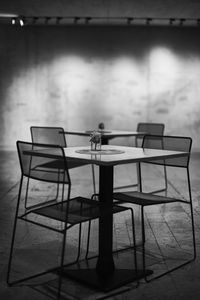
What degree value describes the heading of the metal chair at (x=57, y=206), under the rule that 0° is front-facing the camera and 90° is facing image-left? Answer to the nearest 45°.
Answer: approximately 225°

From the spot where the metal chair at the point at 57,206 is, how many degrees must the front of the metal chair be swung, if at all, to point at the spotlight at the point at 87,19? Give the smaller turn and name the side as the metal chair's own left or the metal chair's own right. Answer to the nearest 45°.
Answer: approximately 45° to the metal chair's own left

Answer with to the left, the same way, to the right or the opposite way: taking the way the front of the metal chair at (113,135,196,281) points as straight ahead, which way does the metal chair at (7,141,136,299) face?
the opposite way

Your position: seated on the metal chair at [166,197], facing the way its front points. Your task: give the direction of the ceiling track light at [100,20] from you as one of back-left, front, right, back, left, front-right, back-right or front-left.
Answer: back-right

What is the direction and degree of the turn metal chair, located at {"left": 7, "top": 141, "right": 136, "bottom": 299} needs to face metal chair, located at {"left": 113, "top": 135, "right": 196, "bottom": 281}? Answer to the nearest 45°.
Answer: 0° — it already faces it

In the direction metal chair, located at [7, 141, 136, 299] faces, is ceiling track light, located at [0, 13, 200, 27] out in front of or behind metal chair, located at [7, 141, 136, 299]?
in front

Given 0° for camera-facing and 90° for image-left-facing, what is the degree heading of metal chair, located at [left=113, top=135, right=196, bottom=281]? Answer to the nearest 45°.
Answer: approximately 45°

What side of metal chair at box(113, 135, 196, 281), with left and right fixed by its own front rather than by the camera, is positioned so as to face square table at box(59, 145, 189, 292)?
front
